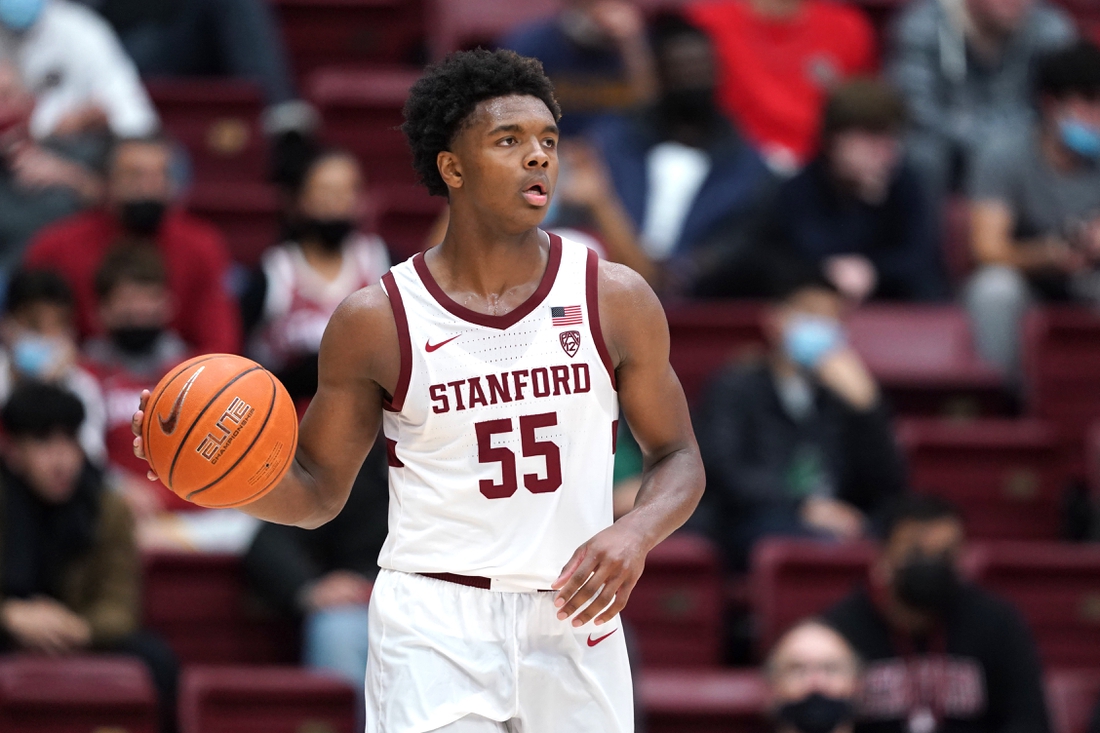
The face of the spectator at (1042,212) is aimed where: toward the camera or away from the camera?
toward the camera

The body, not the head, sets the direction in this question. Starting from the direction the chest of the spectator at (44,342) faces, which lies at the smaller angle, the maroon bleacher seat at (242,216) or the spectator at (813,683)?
the spectator

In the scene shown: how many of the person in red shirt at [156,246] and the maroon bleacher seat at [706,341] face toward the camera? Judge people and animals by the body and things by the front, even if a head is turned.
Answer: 2

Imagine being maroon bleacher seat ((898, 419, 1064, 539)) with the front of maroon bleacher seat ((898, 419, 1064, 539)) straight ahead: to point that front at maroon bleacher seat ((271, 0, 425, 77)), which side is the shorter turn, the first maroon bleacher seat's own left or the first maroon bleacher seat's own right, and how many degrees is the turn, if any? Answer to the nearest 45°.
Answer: approximately 90° to the first maroon bleacher seat's own right

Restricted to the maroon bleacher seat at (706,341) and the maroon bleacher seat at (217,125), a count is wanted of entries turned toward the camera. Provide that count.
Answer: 2

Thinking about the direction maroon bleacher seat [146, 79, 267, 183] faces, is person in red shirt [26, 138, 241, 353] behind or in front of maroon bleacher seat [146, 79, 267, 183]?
in front

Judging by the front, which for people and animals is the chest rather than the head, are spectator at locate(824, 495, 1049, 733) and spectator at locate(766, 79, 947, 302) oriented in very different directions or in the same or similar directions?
same or similar directions

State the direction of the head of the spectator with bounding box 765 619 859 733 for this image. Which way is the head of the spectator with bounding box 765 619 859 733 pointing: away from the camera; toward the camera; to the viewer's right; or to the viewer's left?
toward the camera

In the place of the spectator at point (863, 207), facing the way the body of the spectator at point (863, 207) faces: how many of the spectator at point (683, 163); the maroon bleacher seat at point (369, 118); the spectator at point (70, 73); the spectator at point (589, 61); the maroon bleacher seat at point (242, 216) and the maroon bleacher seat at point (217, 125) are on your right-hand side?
6

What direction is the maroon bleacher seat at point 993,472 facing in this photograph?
toward the camera

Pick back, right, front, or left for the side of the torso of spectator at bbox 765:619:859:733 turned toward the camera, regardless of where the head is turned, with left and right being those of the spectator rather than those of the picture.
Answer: front

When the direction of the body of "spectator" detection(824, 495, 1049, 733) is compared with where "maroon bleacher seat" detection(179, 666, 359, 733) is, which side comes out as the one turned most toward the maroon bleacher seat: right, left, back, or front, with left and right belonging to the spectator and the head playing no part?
right
